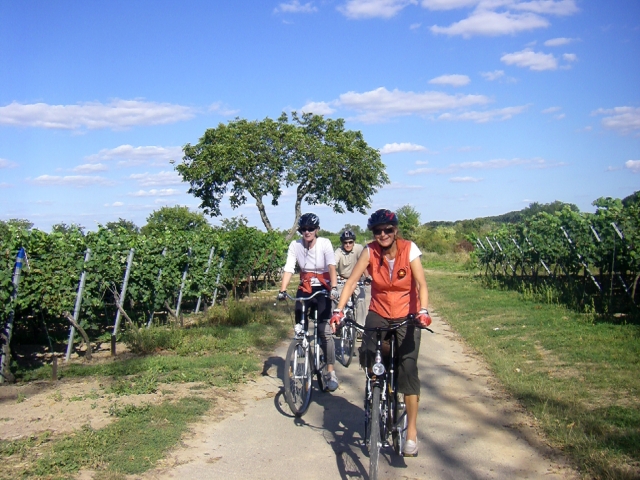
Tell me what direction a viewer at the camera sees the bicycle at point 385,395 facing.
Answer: facing the viewer

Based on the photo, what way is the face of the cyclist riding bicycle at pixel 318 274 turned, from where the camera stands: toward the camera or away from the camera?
toward the camera

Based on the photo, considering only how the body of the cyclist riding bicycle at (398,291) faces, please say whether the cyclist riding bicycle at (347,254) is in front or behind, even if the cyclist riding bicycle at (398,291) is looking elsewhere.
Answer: behind

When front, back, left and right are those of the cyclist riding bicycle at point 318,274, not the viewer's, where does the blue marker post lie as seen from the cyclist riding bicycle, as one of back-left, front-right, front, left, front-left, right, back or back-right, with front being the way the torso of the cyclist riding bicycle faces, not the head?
right

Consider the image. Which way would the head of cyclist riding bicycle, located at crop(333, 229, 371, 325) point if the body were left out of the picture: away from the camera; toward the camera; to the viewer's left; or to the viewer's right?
toward the camera

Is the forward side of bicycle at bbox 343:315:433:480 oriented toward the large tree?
no

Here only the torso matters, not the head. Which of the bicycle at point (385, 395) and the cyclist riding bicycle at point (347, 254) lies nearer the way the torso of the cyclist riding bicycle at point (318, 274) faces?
the bicycle

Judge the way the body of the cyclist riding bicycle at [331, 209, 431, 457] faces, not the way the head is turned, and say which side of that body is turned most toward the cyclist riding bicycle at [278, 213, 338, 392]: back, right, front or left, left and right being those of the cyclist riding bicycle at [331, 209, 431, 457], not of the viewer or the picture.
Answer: back

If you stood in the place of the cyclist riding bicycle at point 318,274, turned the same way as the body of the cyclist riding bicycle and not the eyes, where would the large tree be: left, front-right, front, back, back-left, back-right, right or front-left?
back

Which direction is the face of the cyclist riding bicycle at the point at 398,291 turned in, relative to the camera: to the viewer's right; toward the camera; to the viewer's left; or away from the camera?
toward the camera

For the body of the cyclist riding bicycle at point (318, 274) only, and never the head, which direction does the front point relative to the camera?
toward the camera

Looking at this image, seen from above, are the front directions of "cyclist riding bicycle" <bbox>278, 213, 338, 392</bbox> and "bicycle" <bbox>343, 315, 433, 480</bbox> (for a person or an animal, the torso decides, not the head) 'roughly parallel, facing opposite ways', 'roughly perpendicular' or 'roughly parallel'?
roughly parallel

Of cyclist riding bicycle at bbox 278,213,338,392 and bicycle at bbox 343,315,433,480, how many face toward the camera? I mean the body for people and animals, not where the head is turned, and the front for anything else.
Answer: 2

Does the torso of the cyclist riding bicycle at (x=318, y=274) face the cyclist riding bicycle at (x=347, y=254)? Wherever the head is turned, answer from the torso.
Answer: no

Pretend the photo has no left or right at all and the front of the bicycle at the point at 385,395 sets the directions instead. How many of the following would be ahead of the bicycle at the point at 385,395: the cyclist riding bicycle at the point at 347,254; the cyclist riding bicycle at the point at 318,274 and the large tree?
0

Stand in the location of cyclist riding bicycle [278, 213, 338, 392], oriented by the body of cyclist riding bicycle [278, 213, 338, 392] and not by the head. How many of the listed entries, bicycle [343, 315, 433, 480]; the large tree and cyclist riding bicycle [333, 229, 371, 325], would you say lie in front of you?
1

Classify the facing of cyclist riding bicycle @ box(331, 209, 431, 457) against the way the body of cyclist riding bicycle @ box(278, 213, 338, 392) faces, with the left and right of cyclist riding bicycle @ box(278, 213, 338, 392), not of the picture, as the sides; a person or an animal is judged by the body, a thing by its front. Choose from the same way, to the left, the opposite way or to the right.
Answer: the same way

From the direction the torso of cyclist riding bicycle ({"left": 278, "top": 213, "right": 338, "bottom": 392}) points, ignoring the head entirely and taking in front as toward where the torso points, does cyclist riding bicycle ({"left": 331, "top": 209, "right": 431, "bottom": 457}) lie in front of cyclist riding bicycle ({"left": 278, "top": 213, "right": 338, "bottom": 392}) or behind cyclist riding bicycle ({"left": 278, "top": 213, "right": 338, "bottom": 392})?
in front
